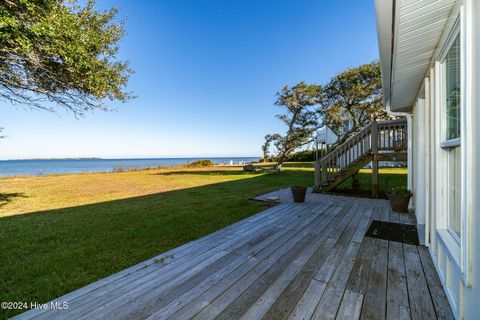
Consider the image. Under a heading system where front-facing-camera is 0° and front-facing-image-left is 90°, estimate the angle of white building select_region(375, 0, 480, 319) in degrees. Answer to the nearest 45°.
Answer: approximately 90°

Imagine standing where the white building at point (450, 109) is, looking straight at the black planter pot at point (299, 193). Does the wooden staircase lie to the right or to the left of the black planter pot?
right

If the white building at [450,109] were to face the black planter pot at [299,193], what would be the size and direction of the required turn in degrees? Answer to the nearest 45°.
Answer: approximately 45° to its right

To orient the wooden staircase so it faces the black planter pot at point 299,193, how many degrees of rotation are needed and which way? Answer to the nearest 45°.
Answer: approximately 45° to its left

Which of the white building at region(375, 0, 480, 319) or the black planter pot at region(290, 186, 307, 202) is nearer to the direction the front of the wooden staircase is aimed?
the black planter pot

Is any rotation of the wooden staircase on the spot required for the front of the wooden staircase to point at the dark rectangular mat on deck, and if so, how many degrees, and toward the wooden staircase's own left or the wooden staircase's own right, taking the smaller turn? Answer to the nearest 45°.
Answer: approximately 90° to the wooden staircase's own left

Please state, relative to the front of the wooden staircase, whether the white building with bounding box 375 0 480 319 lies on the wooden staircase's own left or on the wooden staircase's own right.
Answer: on the wooden staircase's own left

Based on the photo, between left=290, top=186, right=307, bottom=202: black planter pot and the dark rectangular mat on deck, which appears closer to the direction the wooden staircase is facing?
the black planter pot

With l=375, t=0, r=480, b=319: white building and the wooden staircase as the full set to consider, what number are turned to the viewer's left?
2

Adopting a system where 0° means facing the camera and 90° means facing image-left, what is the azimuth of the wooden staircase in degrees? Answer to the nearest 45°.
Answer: approximately 90°
